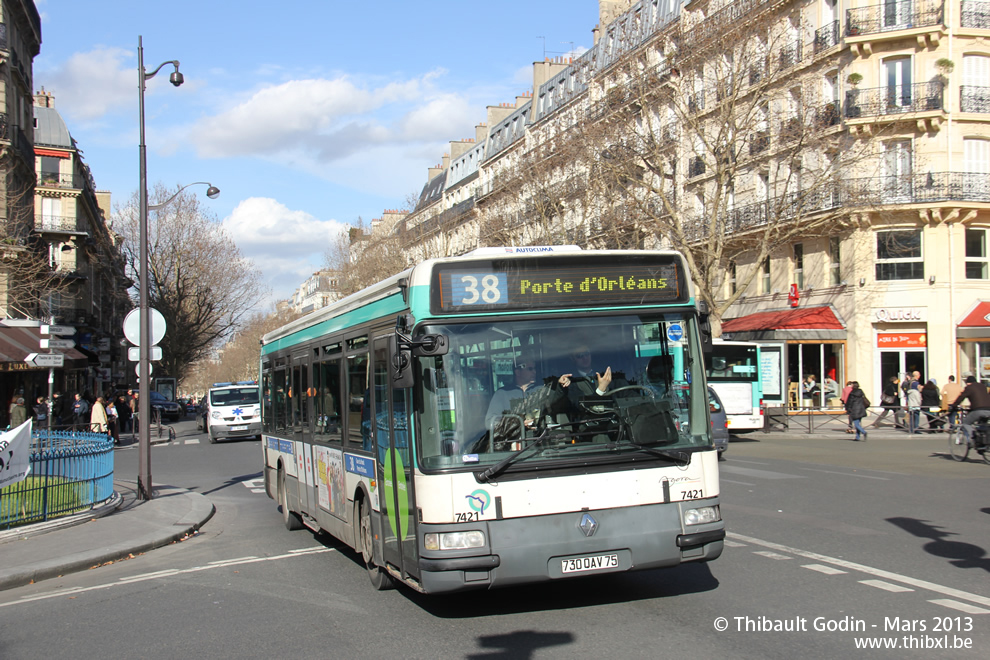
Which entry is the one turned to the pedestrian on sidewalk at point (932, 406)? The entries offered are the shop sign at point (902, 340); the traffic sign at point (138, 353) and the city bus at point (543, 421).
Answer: the shop sign

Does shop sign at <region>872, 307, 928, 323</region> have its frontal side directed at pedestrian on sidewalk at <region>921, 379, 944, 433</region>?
yes
